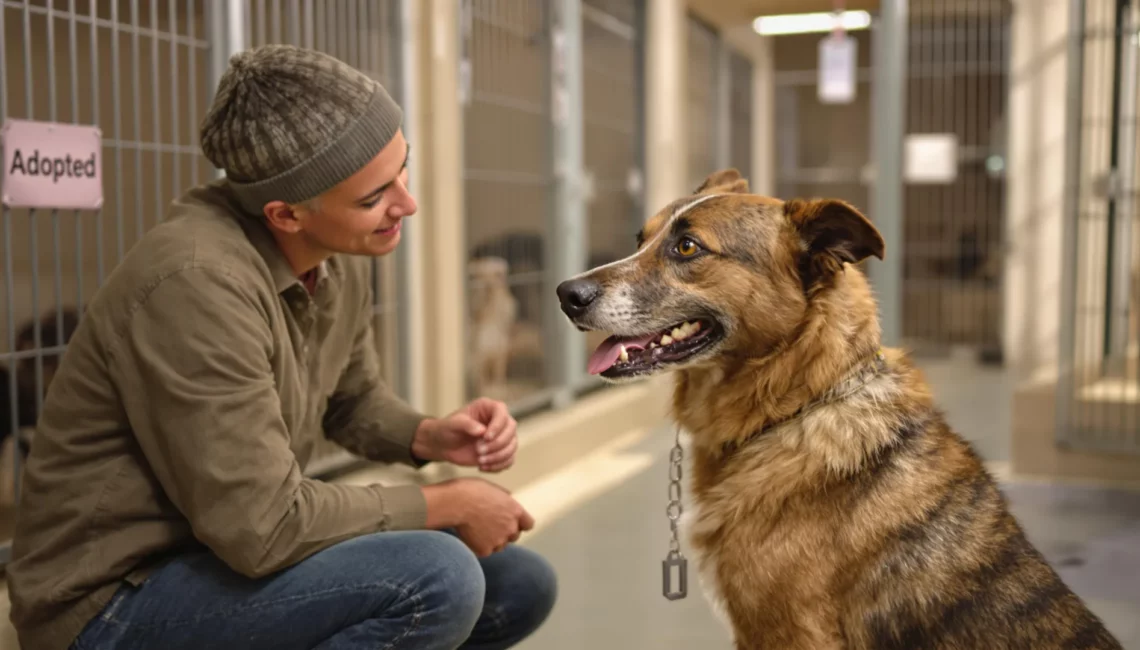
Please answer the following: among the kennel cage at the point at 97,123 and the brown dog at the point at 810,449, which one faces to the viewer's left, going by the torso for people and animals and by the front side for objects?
the brown dog

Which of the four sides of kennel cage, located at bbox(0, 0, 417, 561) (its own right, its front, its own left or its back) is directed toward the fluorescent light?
left

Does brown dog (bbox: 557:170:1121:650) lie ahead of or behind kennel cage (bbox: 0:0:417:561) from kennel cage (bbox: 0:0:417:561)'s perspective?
ahead

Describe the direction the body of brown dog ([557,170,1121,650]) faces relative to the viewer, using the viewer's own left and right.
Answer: facing to the left of the viewer

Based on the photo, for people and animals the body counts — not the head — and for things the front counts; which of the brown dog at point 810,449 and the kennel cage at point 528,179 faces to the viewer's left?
the brown dog

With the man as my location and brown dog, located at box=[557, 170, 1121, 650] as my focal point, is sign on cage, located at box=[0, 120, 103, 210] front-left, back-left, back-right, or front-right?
back-left

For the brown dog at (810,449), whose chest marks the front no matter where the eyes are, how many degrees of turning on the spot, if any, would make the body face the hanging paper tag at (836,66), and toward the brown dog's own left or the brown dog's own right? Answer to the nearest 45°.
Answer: approximately 90° to the brown dog's own right

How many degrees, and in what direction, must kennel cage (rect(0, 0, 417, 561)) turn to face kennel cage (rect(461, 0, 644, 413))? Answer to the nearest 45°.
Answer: approximately 90° to its left

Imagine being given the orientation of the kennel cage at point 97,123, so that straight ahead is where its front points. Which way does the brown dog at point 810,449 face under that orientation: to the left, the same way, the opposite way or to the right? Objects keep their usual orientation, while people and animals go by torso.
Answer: the opposite way

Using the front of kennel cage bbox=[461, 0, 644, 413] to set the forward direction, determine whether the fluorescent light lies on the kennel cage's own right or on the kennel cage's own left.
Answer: on the kennel cage's own left

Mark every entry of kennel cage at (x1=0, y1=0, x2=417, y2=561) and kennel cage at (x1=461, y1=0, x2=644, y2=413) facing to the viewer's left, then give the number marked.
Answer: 0

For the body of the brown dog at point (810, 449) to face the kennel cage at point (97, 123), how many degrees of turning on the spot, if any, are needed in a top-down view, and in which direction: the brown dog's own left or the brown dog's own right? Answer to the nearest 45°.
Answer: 0° — it already faces it
